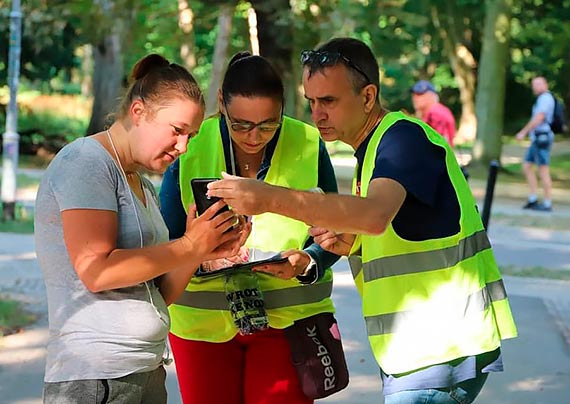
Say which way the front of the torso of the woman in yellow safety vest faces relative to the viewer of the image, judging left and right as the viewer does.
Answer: facing the viewer

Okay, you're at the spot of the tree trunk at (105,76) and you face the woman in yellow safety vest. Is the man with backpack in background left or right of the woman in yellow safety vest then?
left

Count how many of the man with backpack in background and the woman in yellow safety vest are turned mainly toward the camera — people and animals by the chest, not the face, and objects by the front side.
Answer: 1

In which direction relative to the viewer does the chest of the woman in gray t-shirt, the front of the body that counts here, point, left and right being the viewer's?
facing the viewer and to the right of the viewer

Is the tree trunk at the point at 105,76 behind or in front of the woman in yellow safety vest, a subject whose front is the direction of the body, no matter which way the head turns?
behind

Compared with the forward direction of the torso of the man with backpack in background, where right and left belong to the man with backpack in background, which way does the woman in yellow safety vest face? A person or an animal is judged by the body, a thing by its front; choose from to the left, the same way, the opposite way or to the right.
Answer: to the left

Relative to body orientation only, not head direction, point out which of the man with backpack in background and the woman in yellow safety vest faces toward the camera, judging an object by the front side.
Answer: the woman in yellow safety vest

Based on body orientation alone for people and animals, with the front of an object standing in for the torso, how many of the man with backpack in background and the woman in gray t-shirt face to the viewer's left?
1

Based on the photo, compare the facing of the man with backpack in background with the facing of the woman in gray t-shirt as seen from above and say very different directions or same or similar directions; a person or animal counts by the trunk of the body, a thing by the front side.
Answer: very different directions

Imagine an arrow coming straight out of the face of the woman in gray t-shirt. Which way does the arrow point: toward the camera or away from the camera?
toward the camera

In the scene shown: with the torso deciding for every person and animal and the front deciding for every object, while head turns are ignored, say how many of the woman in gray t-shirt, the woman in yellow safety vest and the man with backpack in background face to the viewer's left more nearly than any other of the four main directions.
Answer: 1

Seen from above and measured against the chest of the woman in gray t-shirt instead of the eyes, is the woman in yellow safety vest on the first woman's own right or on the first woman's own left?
on the first woman's own left

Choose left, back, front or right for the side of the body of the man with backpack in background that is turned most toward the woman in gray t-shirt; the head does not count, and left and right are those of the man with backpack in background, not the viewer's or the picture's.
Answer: left

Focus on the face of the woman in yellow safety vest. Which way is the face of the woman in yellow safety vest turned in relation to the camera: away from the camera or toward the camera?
toward the camera

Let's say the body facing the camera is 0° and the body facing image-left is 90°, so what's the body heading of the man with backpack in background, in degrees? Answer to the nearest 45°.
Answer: approximately 90°

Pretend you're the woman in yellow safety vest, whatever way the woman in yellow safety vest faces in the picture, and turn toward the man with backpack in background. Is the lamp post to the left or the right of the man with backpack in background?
left
